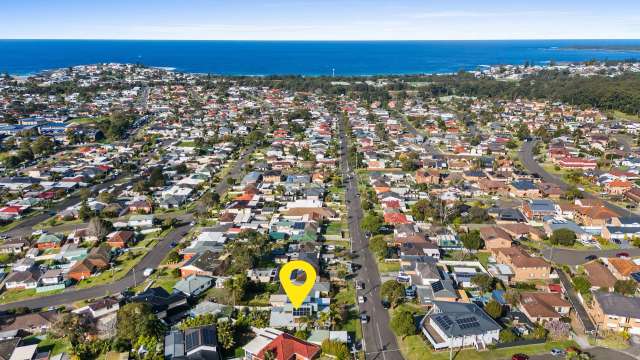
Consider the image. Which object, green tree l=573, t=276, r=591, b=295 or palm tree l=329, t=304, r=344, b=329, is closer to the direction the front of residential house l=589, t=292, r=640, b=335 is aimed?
the palm tree

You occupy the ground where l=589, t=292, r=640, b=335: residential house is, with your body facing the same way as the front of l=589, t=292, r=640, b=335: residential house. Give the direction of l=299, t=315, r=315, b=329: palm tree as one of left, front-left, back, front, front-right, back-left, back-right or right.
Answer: front-right

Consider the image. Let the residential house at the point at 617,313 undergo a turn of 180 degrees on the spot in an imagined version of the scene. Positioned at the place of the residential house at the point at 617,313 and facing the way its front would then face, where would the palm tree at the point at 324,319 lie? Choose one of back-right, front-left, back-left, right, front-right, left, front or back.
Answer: back-left

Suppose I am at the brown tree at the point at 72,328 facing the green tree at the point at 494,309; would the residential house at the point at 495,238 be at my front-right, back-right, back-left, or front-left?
front-left

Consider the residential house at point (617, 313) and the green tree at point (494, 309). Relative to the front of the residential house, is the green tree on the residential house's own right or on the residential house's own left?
on the residential house's own right

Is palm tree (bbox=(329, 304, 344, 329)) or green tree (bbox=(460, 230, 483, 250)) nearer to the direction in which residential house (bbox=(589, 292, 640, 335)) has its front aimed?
the palm tree

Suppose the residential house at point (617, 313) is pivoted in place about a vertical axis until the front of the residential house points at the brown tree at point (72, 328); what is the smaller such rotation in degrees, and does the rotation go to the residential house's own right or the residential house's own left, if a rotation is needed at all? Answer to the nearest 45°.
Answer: approximately 45° to the residential house's own right

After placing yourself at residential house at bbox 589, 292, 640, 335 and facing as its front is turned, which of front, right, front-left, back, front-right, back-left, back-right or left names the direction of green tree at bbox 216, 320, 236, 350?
front-right

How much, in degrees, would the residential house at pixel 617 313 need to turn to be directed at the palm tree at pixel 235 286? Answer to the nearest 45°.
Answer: approximately 45° to its right
